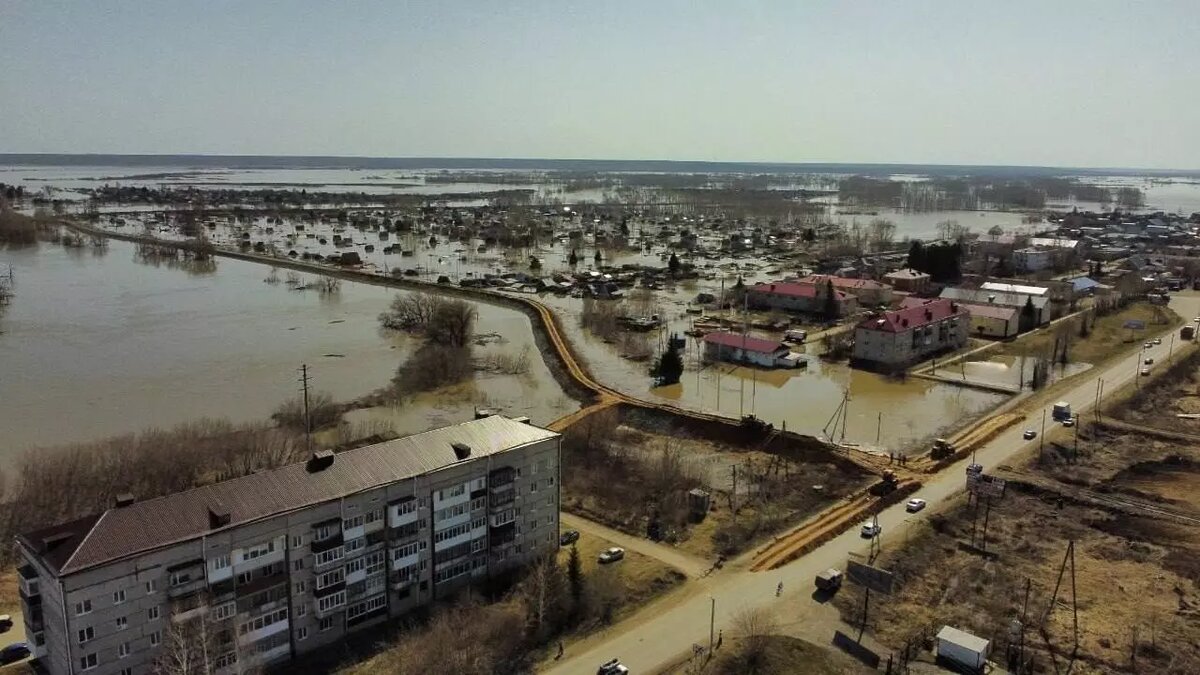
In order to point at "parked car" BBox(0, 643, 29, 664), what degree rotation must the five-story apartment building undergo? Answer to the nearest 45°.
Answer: approximately 135° to its right

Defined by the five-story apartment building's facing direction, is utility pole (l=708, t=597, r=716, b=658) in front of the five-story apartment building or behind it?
in front

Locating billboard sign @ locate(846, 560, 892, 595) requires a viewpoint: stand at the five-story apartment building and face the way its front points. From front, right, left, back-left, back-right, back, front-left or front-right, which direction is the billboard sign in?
front-left

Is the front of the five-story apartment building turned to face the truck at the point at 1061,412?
no

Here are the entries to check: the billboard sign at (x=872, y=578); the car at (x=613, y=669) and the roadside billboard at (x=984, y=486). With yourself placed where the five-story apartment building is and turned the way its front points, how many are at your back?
0

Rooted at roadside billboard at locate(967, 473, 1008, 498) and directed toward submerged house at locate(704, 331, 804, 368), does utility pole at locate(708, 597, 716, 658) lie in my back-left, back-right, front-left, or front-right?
back-left

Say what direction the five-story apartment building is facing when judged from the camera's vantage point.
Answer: facing the viewer and to the right of the viewer

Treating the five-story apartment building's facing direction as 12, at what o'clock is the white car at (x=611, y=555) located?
The white car is roughly at 10 o'clock from the five-story apartment building.

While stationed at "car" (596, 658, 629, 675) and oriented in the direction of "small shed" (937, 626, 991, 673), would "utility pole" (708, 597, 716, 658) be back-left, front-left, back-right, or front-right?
front-left

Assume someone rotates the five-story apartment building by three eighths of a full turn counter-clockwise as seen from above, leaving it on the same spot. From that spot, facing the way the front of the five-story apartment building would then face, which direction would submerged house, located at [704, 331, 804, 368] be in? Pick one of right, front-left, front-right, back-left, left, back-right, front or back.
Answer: front-right

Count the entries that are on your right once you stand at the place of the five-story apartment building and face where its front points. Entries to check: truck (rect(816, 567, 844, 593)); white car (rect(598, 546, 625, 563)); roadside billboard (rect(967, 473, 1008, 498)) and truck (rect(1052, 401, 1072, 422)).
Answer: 0
